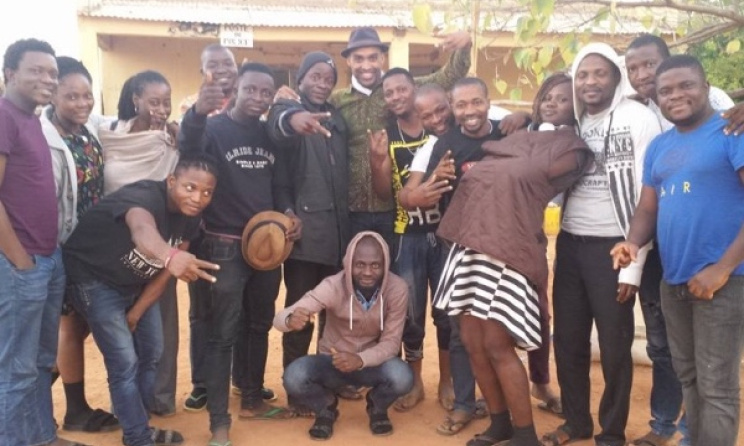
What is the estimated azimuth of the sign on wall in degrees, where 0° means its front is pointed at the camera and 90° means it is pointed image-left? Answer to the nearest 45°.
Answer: approximately 0°

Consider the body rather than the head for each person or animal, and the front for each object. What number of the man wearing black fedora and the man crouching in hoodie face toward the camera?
2

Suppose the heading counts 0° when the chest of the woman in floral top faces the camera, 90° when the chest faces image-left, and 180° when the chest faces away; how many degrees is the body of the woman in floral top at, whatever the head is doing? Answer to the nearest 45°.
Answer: approximately 315°

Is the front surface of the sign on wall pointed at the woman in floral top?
yes

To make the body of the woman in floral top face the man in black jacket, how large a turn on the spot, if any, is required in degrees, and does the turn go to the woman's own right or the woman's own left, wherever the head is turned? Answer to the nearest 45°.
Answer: approximately 45° to the woman's own left

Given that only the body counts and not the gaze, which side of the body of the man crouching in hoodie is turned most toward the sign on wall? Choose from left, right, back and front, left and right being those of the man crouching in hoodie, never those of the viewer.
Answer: back

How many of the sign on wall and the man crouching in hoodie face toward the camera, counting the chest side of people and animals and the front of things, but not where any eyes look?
2

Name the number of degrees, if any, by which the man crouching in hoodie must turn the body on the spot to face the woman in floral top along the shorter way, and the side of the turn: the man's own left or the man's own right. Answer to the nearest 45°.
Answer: approximately 90° to the man's own right
